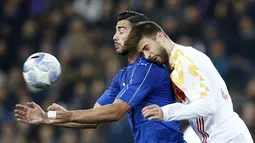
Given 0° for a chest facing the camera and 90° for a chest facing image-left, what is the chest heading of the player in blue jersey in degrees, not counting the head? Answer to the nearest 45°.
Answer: approximately 90°

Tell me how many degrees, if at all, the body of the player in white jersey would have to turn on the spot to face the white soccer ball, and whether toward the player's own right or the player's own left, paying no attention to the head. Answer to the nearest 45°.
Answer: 0° — they already face it

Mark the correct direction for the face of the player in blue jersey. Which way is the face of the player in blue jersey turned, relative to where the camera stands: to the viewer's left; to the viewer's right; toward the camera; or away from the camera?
to the viewer's left

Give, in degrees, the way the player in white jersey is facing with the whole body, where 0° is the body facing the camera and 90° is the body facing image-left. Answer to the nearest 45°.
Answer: approximately 90°
